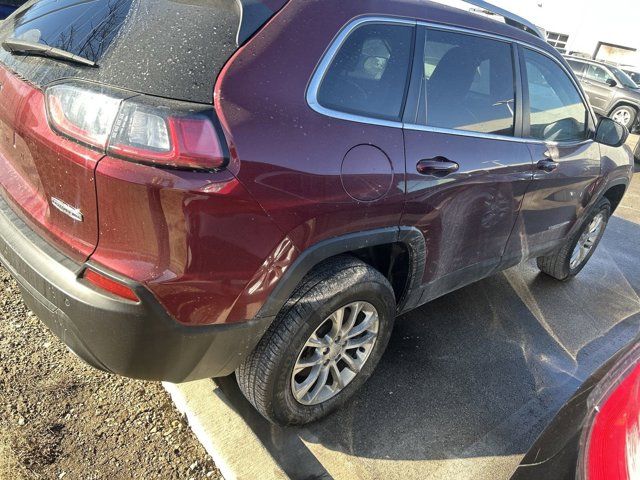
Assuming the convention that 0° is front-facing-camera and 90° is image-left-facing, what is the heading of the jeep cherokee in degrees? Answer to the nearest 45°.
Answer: approximately 225°

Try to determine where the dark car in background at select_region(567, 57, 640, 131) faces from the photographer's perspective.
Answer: facing the viewer and to the right of the viewer

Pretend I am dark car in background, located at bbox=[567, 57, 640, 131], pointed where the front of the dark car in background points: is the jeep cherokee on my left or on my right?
on my right

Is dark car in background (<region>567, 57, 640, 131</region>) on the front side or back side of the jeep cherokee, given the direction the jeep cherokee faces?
on the front side

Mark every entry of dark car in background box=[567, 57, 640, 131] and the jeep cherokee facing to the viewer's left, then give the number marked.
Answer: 0
